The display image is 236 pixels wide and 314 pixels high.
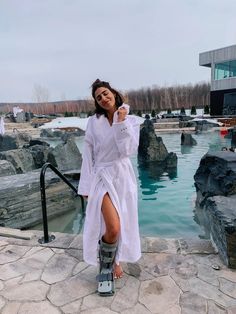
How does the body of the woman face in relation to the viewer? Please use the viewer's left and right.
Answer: facing the viewer

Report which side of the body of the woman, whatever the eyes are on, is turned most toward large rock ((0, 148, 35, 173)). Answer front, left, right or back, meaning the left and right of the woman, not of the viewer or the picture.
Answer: back

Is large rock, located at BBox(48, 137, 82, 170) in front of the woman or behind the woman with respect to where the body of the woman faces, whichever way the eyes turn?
behind

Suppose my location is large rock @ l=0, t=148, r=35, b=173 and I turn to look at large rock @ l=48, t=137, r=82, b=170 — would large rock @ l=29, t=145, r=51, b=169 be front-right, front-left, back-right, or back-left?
front-left

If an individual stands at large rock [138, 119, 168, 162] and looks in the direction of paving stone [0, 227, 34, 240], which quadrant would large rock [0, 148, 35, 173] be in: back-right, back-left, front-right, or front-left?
front-right

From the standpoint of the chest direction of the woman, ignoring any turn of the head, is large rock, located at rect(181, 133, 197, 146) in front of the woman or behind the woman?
behind

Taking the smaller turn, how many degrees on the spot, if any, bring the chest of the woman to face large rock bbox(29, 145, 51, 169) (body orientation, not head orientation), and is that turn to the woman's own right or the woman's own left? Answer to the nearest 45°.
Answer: approximately 180°

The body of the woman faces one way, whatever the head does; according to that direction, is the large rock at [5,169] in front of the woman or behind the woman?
behind

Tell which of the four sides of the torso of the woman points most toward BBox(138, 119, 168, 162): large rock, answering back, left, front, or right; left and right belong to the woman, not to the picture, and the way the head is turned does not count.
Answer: back
